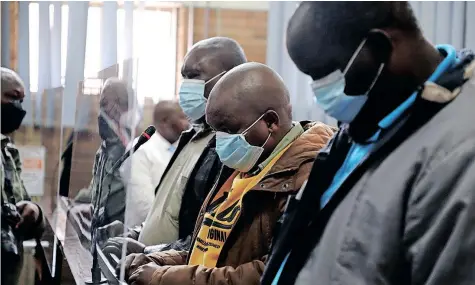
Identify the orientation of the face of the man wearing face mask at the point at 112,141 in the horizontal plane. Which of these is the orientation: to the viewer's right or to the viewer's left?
to the viewer's left

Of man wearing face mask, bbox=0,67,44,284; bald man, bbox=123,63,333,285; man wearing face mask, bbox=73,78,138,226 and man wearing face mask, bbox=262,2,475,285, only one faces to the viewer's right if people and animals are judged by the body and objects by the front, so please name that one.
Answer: man wearing face mask, bbox=0,67,44,284
